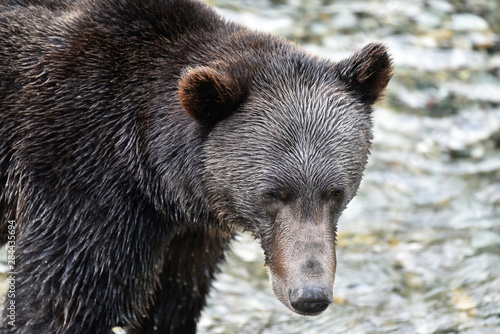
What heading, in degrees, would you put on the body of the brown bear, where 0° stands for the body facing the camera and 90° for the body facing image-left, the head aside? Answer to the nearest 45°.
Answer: approximately 315°
